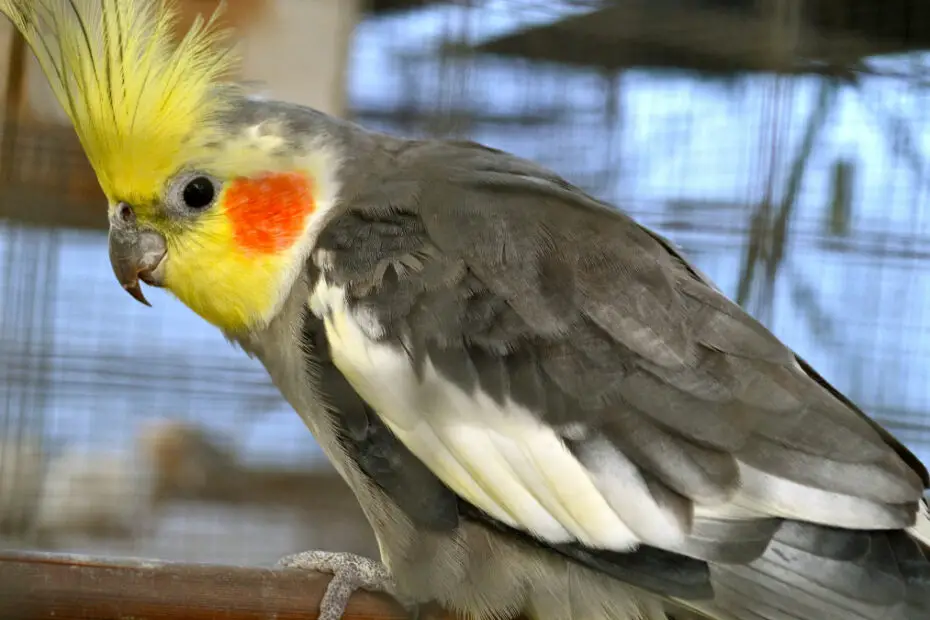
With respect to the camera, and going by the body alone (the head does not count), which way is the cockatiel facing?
to the viewer's left
